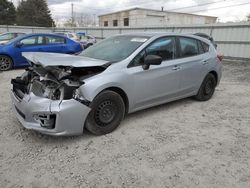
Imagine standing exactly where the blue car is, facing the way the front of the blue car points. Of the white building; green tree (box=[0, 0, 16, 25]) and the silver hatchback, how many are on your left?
1

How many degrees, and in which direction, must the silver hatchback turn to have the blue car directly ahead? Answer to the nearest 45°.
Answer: approximately 90° to its right

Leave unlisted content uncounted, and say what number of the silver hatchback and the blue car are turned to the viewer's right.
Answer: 0

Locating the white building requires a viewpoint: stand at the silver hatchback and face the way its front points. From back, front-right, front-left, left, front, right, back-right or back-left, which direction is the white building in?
back-right

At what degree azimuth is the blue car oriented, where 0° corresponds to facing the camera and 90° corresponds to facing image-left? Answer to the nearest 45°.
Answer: approximately 90°

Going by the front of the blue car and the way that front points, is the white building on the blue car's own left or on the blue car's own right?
on the blue car's own right

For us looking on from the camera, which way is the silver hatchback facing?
facing the viewer and to the left of the viewer

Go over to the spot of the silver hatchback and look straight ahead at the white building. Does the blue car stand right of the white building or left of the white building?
left

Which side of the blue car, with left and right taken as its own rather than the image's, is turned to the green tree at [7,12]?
right

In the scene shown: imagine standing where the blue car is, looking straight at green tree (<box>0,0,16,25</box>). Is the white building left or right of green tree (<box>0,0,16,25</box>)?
right
